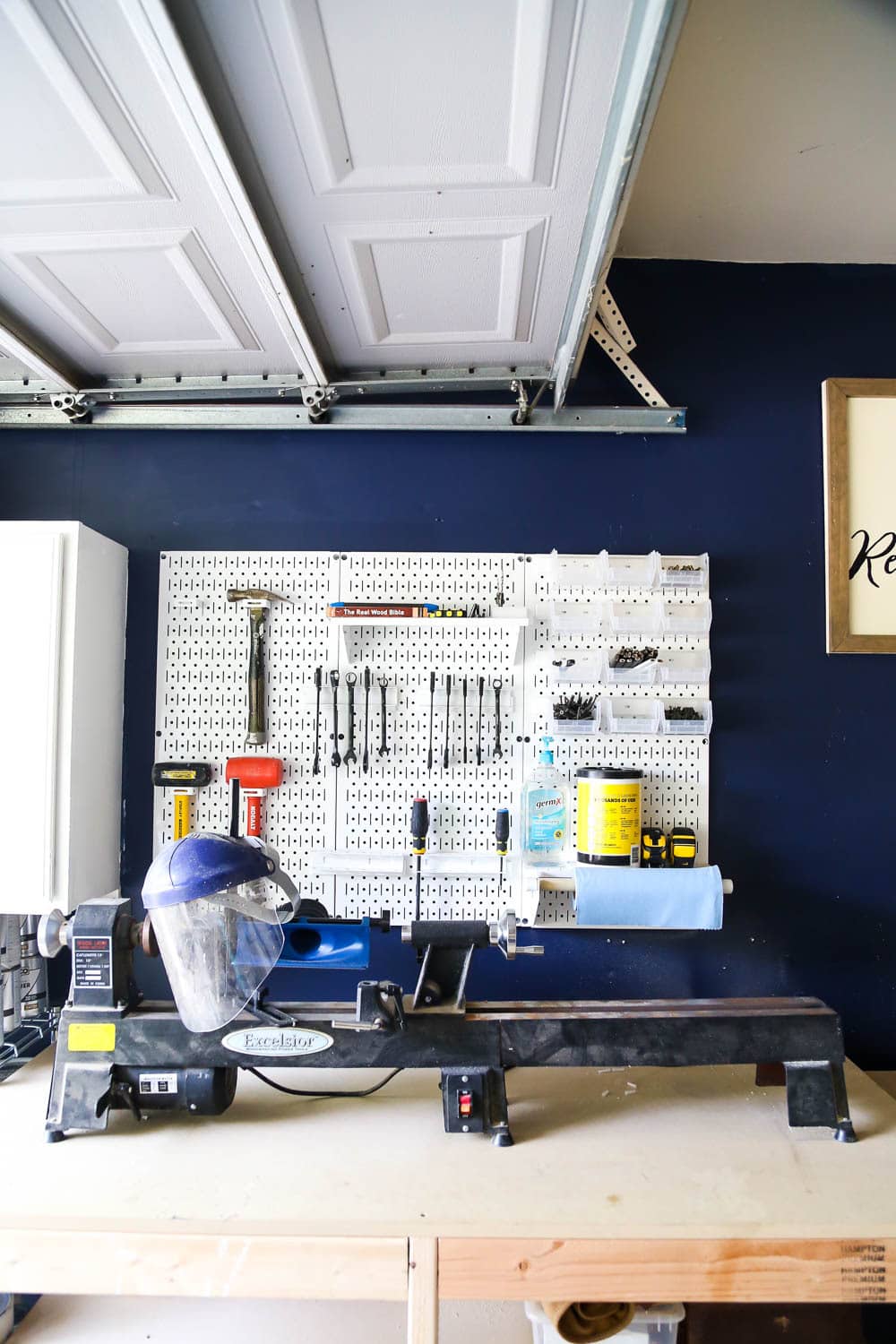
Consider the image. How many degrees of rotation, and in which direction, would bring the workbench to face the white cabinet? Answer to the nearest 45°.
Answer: approximately 135° to its right

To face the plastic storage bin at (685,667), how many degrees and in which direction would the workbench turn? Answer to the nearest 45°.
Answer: approximately 135° to its left

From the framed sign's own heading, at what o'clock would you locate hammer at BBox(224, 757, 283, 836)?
The hammer is roughly at 2 o'clock from the framed sign.

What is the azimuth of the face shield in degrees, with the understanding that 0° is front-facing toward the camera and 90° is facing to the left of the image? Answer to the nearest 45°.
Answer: approximately 45°

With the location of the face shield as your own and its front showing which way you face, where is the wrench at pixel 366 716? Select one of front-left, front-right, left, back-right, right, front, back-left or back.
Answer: back

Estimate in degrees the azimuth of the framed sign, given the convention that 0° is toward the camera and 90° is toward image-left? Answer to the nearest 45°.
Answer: approximately 0°

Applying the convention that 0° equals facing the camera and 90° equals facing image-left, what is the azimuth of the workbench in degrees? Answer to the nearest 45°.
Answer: approximately 0°

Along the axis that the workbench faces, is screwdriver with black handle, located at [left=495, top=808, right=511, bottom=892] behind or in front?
behind
